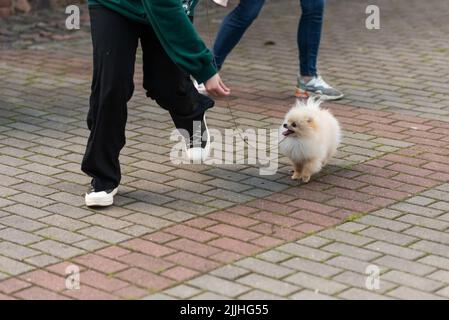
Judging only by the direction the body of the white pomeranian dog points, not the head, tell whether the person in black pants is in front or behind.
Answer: in front

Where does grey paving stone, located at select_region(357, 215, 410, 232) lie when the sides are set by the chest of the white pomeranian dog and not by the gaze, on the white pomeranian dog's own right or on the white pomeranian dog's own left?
on the white pomeranian dog's own left

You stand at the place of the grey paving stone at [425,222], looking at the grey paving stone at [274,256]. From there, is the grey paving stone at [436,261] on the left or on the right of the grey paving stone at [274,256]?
left

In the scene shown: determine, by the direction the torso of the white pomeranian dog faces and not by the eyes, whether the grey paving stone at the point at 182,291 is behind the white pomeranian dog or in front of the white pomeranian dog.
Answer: in front

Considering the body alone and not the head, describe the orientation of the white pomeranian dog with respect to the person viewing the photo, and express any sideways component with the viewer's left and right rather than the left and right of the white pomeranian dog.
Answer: facing the viewer and to the left of the viewer

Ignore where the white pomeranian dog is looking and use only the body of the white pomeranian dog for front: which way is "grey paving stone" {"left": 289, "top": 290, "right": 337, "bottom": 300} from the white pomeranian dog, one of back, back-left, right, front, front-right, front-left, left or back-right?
front-left

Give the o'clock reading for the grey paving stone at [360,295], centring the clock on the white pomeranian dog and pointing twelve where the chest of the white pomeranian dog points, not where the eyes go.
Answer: The grey paving stone is roughly at 10 o'clock from the white pomeranian dog.
